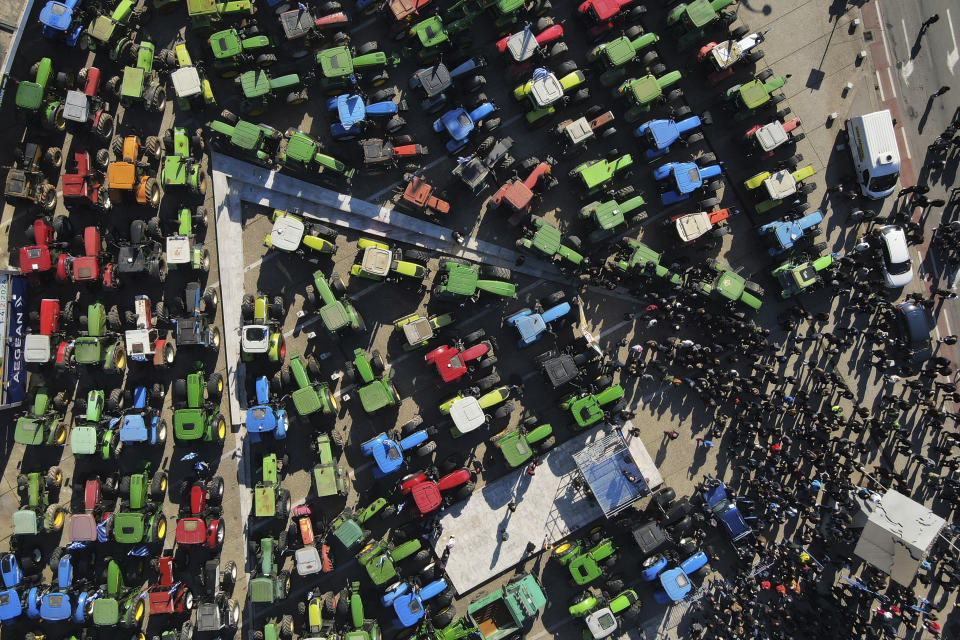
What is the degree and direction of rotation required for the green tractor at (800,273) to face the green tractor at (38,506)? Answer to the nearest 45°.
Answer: approximately 180°

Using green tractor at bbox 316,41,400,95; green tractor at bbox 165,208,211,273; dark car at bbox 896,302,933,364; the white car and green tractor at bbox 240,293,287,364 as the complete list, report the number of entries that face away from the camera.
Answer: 2

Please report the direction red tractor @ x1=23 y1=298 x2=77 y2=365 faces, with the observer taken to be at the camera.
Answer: facing away from the viewer

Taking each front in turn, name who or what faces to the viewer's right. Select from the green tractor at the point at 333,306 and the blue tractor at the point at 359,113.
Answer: the blue tractor

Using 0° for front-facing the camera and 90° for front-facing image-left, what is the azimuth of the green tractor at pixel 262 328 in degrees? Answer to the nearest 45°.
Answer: approximately 180°

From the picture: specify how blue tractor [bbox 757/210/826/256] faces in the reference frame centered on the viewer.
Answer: facing away from the viewer and to the right of the viewer

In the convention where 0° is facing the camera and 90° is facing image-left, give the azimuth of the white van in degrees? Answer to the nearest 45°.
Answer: approximately 0°

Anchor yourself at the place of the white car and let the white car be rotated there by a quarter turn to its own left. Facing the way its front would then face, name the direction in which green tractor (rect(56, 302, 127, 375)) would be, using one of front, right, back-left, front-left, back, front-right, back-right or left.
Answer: back-right

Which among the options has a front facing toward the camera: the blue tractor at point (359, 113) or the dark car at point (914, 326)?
the dark car

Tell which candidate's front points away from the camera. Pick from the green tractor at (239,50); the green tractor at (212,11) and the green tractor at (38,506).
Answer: the green tractor at (38,506)
